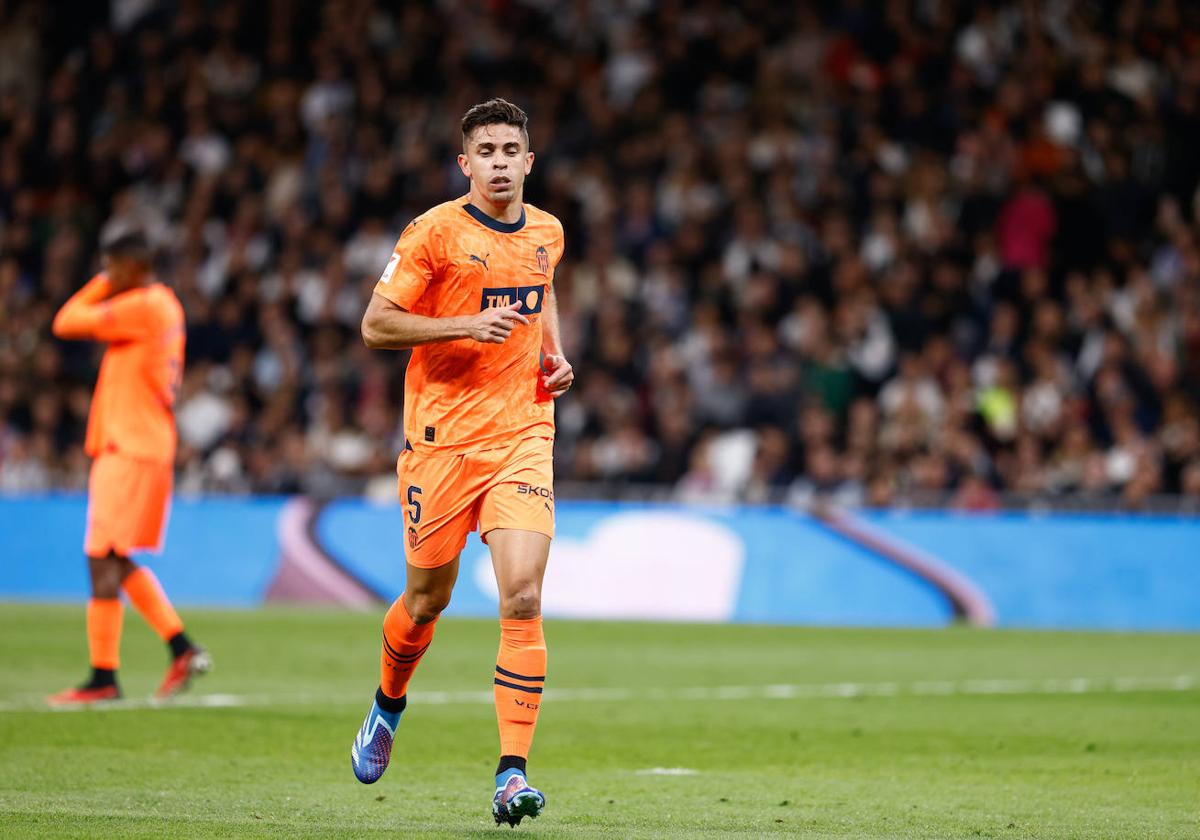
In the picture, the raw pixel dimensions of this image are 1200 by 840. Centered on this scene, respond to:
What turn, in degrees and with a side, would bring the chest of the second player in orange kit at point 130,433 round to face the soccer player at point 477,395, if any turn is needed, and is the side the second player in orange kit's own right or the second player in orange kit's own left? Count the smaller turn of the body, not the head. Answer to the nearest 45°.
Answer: approximately 90° to the second player in orange kit's own left

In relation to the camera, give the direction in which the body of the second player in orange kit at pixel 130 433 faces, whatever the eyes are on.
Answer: to the viewer's left
